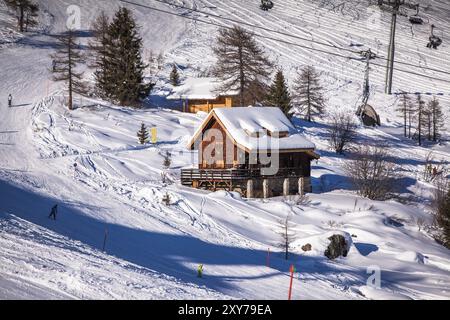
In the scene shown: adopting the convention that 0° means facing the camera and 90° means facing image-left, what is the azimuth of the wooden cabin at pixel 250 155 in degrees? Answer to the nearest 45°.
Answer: approximately 45°

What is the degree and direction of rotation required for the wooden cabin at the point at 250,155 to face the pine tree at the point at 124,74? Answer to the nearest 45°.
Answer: approximately 90° to its right

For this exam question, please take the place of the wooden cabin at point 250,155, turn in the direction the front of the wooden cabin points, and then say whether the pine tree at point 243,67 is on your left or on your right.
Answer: on your right

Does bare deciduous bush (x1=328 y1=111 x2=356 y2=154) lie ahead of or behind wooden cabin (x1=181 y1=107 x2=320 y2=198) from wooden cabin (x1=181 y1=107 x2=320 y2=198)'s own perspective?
behind

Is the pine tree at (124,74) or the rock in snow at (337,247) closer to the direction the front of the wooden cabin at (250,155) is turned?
the rock in snow

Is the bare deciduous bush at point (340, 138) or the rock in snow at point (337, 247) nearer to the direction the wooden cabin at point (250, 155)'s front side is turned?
the rock in snow

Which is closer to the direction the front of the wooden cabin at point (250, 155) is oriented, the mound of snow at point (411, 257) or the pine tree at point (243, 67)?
the mound of snow

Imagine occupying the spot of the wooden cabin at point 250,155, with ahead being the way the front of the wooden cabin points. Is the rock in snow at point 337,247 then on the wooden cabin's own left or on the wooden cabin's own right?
on the wooden cabin's own left

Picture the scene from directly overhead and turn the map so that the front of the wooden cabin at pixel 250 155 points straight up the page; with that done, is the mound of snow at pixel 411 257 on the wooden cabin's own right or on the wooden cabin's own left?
on the wooden cabin's own left

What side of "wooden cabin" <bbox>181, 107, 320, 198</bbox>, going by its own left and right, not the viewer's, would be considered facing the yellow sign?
right

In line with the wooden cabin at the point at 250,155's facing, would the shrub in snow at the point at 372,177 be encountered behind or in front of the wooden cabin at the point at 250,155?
behind

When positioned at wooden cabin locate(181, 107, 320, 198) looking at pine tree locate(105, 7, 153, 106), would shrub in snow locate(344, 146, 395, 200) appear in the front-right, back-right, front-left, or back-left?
back-right
